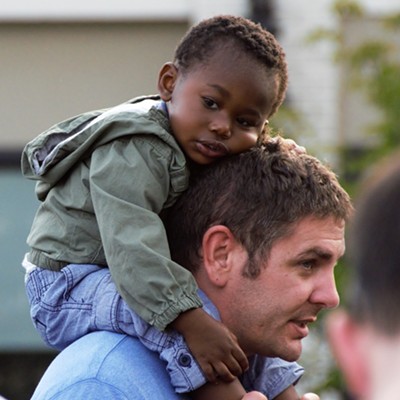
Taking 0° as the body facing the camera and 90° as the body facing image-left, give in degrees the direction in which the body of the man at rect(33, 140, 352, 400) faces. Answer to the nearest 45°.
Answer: approximately 270°

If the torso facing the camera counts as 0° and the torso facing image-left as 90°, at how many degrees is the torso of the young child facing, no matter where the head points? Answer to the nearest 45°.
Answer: approximately 270°

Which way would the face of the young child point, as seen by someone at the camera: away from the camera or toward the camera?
toward the camera

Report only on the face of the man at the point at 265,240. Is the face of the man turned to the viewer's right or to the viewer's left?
to the viewer's right
